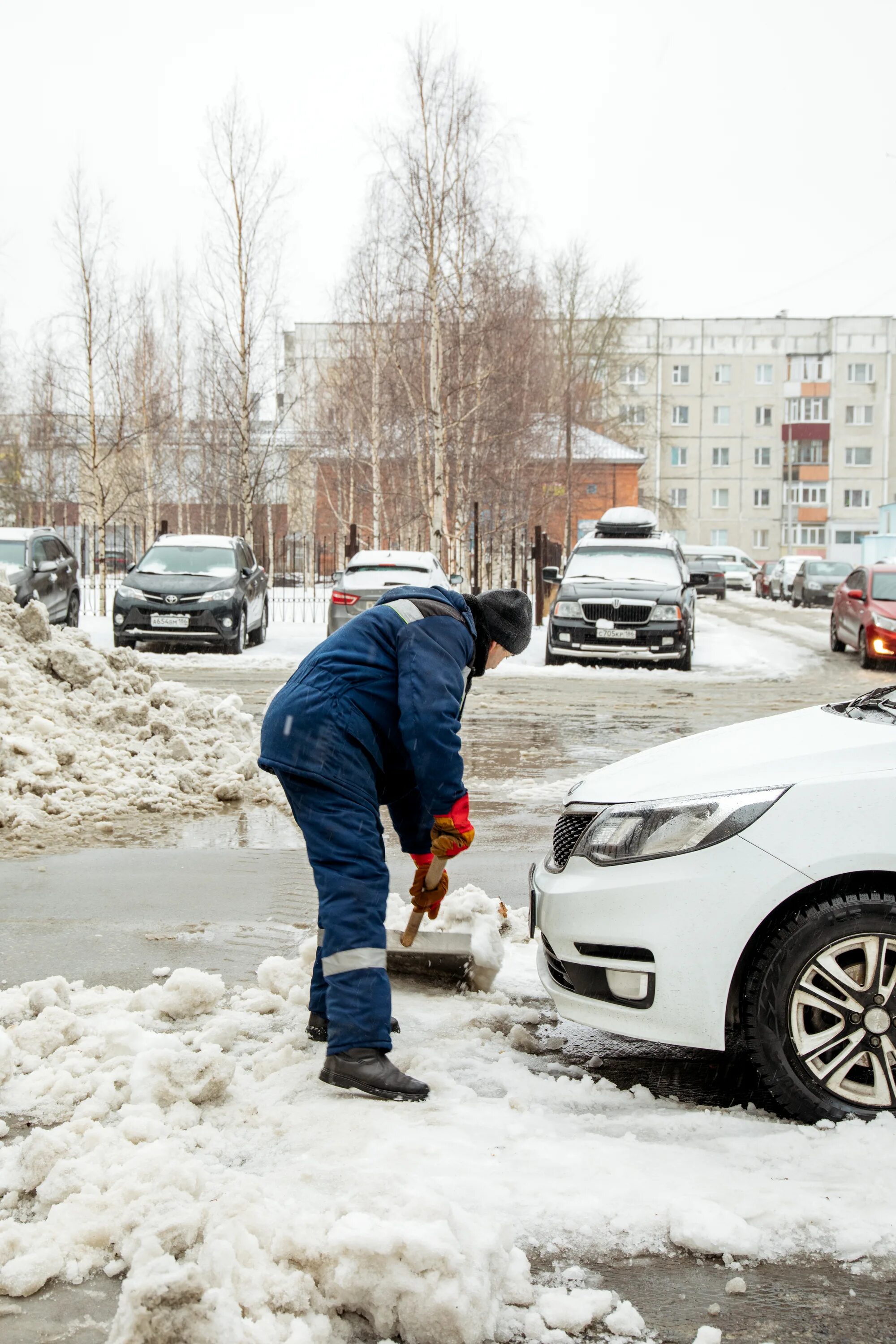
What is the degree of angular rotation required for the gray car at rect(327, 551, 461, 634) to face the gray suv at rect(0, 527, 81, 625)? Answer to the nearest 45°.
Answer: approximately 90° to its left

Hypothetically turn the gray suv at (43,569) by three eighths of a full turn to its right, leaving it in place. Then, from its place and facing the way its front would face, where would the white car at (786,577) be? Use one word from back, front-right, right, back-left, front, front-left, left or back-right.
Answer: front-right

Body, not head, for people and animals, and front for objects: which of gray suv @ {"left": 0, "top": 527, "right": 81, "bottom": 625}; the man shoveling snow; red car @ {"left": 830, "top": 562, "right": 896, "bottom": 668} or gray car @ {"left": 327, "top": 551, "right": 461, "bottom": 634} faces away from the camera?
the gray car

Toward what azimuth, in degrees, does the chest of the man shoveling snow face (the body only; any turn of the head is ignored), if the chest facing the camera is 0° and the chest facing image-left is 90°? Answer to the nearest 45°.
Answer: approximately 270°

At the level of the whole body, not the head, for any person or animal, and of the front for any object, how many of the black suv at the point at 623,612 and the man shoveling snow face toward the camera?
1

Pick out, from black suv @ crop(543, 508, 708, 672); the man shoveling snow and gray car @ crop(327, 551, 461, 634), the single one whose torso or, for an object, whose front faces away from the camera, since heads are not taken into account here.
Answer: the gray car

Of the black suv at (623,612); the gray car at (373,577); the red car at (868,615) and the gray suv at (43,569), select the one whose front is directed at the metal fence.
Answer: the gray car

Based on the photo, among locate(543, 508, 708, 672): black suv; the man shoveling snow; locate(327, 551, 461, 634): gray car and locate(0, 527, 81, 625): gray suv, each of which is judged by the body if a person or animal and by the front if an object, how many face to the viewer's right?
1

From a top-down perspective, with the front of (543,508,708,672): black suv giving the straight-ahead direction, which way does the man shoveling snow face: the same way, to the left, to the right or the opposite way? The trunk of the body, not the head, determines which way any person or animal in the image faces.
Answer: to the left

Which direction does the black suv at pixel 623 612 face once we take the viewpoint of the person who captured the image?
facing the viewer

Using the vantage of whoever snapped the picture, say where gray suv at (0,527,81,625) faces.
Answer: facing the viewer and to the left of the viewer

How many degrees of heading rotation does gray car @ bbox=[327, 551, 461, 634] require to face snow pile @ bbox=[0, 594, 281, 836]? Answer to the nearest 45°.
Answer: approximately 180°

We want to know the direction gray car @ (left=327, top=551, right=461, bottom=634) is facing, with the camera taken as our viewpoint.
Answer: facing away from the viewer

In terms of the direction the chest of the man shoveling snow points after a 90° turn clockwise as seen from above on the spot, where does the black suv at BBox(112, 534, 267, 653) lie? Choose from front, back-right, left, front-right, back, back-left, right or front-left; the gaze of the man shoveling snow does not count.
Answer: back

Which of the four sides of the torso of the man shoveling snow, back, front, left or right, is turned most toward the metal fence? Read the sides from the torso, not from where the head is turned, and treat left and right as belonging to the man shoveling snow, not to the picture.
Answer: left

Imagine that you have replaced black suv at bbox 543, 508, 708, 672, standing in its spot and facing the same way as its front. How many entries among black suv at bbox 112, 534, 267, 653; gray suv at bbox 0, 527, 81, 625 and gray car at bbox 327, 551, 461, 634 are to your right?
3

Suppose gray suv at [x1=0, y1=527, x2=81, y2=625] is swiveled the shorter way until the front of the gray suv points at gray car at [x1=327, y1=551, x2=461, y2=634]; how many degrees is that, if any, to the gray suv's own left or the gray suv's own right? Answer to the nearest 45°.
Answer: approximately 135° to the gray suv's own left

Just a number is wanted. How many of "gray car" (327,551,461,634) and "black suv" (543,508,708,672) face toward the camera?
1
